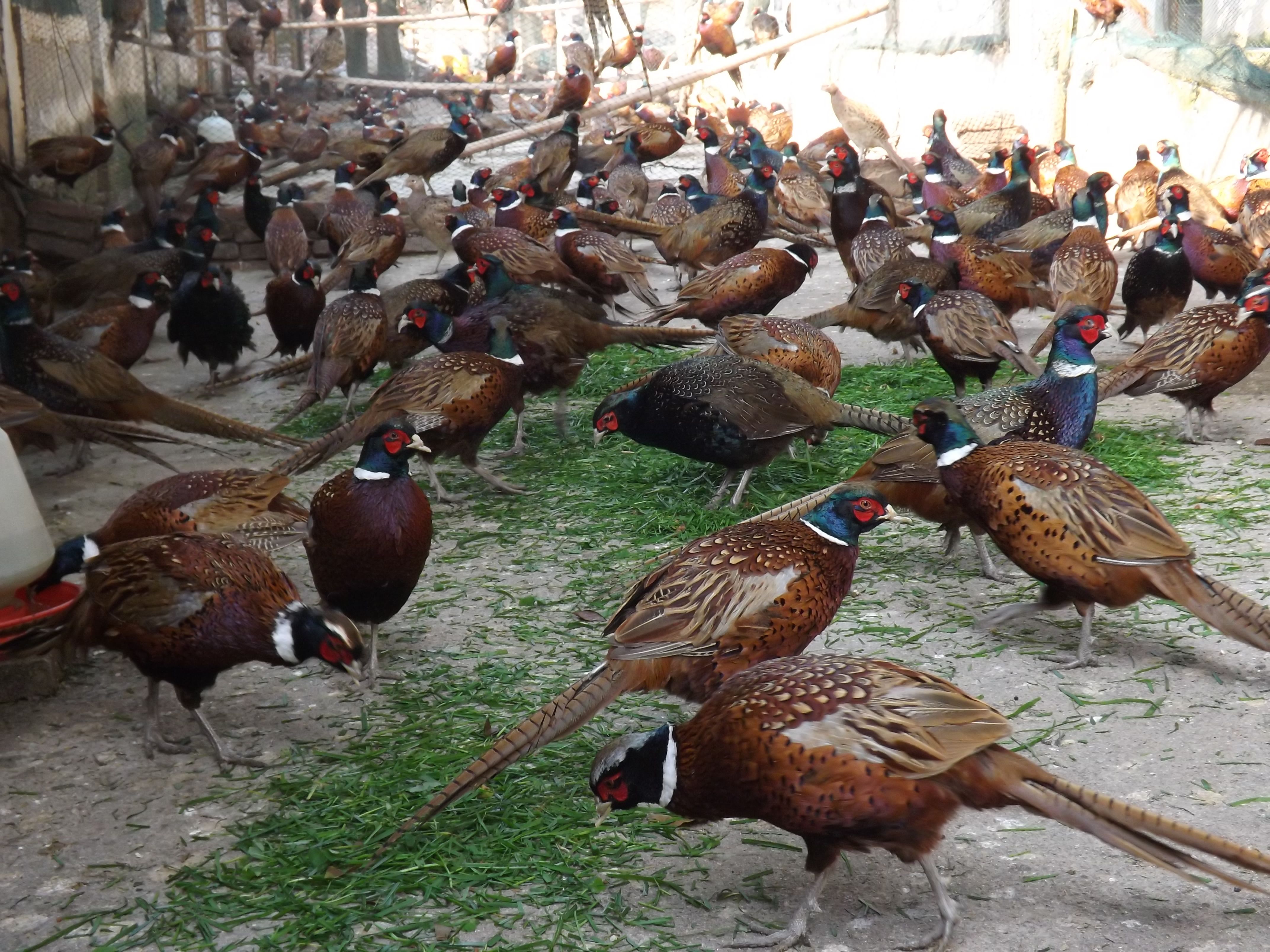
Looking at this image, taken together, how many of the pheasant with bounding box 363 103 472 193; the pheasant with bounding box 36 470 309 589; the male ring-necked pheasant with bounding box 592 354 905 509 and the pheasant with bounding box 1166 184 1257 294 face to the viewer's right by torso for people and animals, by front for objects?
1

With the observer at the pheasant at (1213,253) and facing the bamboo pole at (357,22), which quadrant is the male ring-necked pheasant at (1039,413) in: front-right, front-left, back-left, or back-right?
back-left

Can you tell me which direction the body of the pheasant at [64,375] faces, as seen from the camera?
to the viewer's left

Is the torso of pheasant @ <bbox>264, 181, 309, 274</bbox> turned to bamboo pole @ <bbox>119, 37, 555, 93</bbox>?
yes

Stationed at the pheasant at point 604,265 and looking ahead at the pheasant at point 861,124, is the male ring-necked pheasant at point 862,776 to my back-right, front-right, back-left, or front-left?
back-right

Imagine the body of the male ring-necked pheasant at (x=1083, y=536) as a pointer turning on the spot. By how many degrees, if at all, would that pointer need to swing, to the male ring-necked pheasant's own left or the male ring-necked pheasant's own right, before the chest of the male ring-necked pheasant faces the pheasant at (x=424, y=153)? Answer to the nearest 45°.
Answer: approximately 45° to the male ring-necked pheasant's own right

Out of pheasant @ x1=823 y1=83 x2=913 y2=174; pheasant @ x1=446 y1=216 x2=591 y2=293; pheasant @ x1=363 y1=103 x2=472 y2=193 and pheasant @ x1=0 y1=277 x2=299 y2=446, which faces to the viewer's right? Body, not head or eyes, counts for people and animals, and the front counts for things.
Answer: pheasant @ x1=363 y1=103 x2=472 y2=193

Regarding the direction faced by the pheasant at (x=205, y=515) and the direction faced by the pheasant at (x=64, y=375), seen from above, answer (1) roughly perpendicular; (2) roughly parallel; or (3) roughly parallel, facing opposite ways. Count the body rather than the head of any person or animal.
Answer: roughly parallel

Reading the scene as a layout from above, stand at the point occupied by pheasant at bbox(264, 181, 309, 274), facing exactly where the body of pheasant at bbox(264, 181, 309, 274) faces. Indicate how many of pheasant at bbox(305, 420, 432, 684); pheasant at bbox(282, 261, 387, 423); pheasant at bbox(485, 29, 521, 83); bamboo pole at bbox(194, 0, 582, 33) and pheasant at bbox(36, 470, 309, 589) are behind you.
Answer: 3

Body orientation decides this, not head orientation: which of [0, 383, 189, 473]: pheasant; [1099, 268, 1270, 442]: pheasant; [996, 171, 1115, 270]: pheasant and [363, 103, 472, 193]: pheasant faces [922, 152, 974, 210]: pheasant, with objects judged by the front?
[363, 103, 472, 193]: pheasant

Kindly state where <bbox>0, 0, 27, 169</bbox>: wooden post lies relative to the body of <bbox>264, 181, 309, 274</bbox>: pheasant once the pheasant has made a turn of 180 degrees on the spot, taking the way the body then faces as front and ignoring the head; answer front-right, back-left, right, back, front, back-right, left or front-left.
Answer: back-right

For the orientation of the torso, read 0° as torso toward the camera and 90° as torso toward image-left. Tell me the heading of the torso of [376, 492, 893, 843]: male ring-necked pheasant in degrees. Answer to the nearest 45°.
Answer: approximately 225°

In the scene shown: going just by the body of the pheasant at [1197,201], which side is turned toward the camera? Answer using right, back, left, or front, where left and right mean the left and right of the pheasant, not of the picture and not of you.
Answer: left

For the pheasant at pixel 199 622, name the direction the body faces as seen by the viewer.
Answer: to the viewer's right
